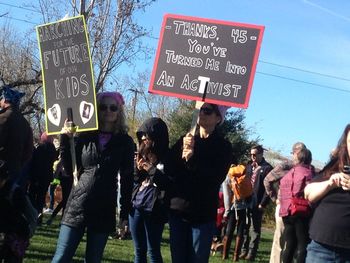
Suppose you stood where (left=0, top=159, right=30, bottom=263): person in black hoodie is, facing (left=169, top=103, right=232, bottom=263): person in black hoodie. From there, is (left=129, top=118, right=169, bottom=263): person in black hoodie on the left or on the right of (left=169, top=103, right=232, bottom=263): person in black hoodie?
left

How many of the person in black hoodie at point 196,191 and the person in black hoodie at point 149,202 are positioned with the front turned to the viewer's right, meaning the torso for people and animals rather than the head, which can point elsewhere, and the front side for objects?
0

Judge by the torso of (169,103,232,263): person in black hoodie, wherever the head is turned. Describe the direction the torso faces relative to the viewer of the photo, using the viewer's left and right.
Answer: facing the viewer and to the left of the viewer

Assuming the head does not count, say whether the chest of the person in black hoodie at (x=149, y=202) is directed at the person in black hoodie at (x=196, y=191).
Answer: no

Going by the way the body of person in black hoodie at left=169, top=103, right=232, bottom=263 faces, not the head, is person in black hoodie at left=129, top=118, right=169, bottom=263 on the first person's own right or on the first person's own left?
on the first person's own right

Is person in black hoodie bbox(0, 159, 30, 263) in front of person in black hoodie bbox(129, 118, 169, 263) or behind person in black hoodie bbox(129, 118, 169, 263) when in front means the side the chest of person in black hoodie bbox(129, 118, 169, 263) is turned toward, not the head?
in front

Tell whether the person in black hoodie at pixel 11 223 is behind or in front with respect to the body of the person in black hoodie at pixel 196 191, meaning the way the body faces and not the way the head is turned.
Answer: in front

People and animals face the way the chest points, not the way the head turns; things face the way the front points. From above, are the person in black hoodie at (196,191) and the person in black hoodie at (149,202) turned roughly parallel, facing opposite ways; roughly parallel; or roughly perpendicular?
roughly parallel
